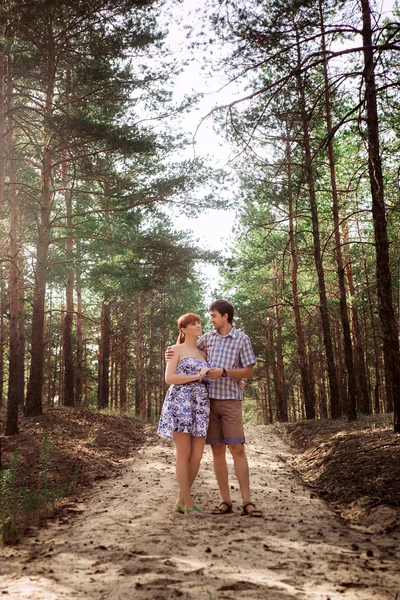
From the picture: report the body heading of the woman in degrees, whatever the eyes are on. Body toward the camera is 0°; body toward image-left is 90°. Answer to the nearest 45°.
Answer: approximately 315°

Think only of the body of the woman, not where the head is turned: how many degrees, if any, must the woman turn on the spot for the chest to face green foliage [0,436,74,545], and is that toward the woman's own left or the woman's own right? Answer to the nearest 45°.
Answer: approximately 135° to the woman's own right

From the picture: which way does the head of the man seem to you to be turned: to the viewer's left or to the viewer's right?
to the viewer's left
